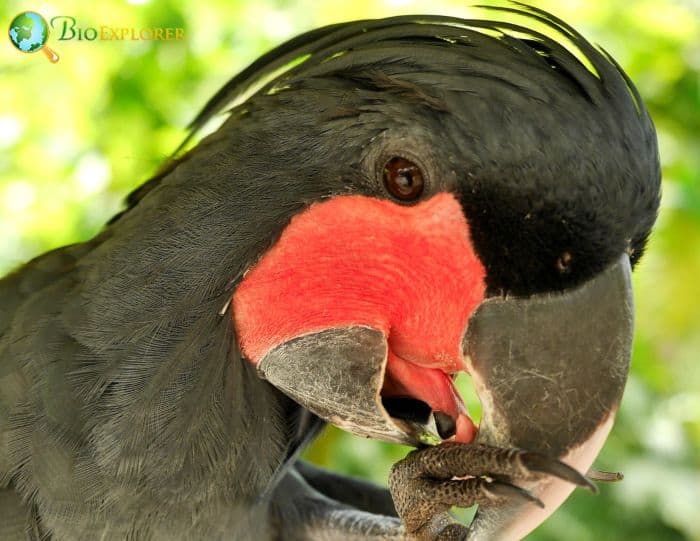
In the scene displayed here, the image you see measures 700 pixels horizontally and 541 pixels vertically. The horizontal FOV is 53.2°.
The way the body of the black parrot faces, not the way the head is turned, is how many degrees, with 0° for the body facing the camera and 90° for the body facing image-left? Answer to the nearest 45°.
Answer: approximately 270°
